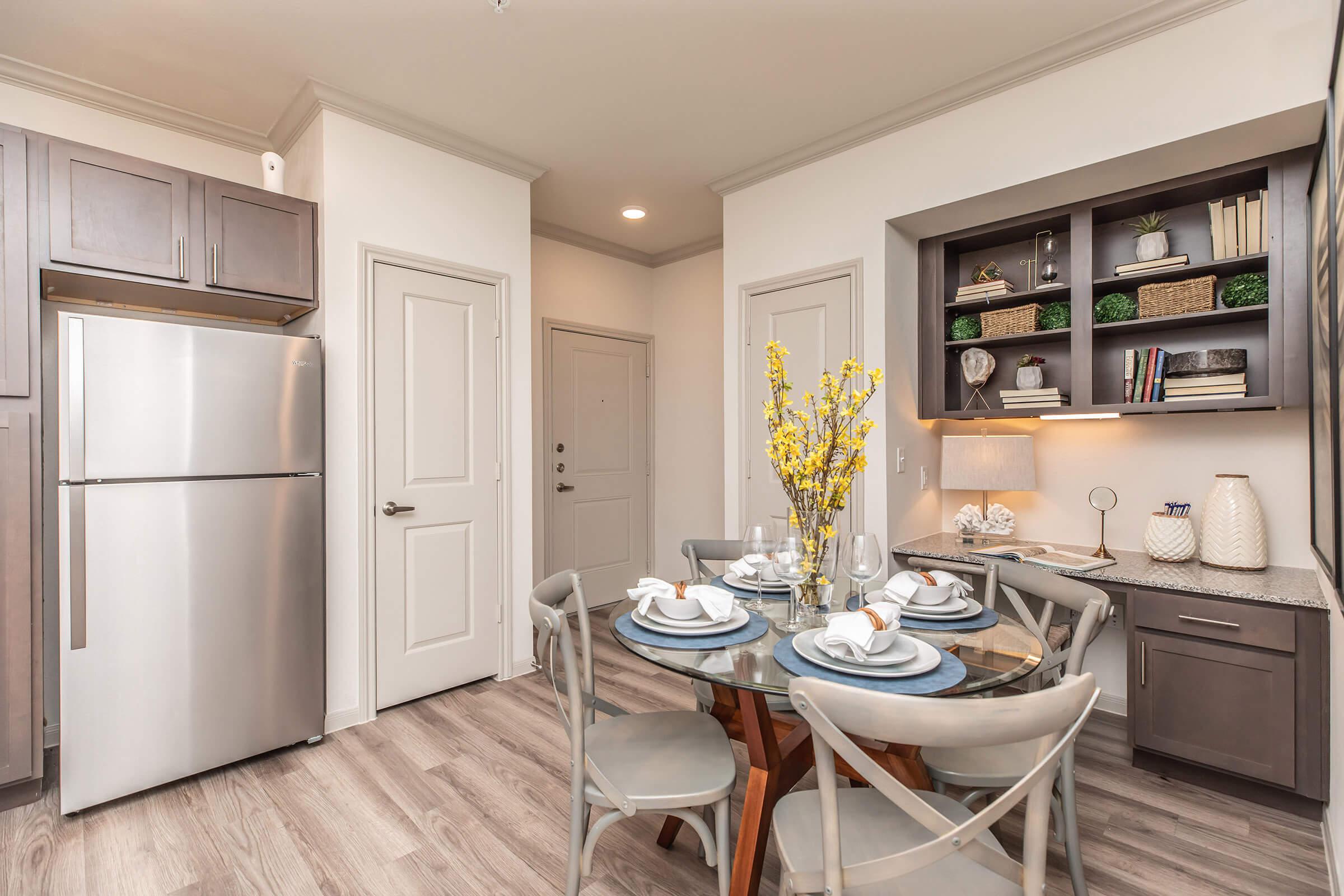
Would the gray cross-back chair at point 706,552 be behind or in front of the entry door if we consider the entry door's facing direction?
in front

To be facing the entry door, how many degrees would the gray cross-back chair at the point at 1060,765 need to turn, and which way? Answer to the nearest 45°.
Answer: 0° — it already faces it

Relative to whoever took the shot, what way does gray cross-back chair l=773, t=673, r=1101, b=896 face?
facing away from the viewer and to the left of the viewer

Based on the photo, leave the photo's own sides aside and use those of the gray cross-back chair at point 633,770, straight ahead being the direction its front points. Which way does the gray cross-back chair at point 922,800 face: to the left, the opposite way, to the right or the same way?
to the left

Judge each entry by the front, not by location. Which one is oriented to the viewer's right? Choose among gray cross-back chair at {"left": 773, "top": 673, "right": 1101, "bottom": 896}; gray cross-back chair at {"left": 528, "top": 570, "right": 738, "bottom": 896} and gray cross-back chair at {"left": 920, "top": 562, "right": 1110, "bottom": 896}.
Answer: gray cross-back chair at {"left": 528, "top": 570, "right": 738, "bottom": 896}

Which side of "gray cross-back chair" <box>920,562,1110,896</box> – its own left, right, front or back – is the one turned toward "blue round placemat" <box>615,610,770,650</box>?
front

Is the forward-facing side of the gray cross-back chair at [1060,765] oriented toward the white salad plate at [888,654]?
yes

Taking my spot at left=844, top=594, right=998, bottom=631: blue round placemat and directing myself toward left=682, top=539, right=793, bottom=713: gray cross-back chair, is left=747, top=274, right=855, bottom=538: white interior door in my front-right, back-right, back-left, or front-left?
front-right

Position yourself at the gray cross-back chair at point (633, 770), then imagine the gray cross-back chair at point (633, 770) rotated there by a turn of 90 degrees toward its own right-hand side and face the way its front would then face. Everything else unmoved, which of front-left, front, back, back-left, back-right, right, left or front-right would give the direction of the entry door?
back

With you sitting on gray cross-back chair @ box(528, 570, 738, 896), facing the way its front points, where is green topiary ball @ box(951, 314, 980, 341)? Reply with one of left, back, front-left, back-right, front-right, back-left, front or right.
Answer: front-left

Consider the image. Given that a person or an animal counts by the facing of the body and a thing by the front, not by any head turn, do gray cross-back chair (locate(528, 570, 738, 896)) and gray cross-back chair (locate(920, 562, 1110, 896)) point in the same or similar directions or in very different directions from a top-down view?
very different directions

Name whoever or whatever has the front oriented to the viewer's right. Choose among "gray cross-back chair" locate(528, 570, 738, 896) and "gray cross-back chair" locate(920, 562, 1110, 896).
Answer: "gray cross-back chair" locate(528, 570, 738, 896)

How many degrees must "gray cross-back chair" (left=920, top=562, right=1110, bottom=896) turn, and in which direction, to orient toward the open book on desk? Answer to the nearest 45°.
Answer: approximately 135° to its right

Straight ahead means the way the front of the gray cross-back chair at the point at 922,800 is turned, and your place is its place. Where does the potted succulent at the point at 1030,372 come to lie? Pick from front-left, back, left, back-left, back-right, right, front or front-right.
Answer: front-right
